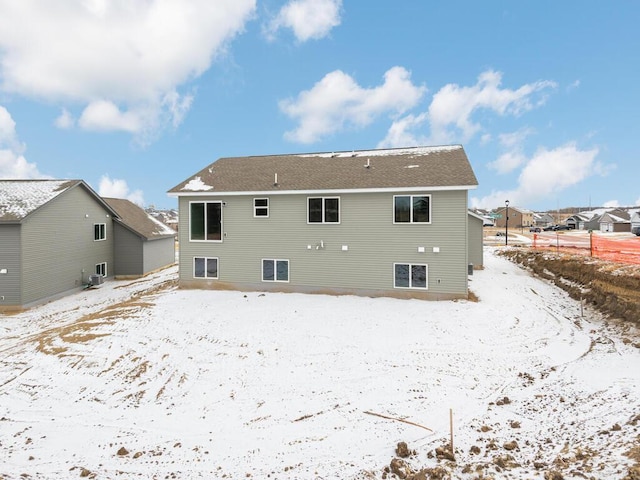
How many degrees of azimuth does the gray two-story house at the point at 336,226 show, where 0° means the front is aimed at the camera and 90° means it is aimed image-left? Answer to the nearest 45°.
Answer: approximately 180°

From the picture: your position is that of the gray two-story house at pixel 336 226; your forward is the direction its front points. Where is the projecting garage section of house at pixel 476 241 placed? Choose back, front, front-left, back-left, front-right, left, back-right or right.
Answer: front-right

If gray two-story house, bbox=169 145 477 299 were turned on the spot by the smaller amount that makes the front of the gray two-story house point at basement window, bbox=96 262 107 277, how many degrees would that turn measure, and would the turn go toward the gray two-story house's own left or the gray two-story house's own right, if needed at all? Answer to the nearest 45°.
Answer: approximately 45° to the gray two-story house's own left

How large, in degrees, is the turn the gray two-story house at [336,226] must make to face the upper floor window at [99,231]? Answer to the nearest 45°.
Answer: approximately 45° to its left

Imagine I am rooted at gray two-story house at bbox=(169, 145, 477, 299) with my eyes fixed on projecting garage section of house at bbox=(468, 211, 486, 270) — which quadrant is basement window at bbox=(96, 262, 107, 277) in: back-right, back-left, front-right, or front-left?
back-left

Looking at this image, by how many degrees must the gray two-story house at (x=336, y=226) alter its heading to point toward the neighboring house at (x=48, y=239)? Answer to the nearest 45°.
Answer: approximately 90° to its left

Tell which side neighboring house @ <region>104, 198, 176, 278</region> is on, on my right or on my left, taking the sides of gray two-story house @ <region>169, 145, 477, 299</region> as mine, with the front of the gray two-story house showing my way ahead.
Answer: on my left
